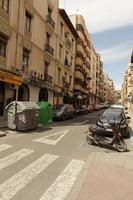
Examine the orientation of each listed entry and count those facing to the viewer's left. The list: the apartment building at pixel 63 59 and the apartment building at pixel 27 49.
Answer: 0

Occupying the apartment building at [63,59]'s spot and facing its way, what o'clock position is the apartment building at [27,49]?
the apartment building at [27,49] is roughly at 2 o'clock from the apartment building at [63,59].

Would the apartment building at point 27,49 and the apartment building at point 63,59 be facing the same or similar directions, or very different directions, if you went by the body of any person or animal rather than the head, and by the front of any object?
same or similar directions

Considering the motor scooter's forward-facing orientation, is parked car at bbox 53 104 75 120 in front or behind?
behind

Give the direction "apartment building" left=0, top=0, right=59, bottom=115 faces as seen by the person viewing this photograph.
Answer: facing the viewer and to the right of the viewer

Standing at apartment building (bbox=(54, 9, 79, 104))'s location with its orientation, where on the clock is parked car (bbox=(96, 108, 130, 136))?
The parked car is roughly at 1 o'clock from the apartment building.

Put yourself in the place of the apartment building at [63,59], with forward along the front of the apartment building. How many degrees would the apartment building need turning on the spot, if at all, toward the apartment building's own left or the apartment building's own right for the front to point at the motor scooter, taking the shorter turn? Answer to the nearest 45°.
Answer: approximately 45° to the apartment building's own right

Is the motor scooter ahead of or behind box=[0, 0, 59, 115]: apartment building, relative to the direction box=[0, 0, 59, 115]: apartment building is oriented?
ahead

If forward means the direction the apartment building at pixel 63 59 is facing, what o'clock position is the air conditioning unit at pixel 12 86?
The air conditioning unit is roughly at 2 o'clock from the apartment building.

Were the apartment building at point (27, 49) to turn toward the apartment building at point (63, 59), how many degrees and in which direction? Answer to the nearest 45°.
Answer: approximately 90° to its left
